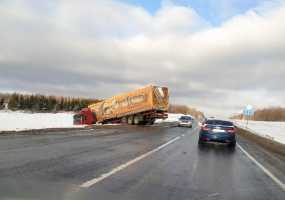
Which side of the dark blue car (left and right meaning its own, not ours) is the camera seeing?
back
